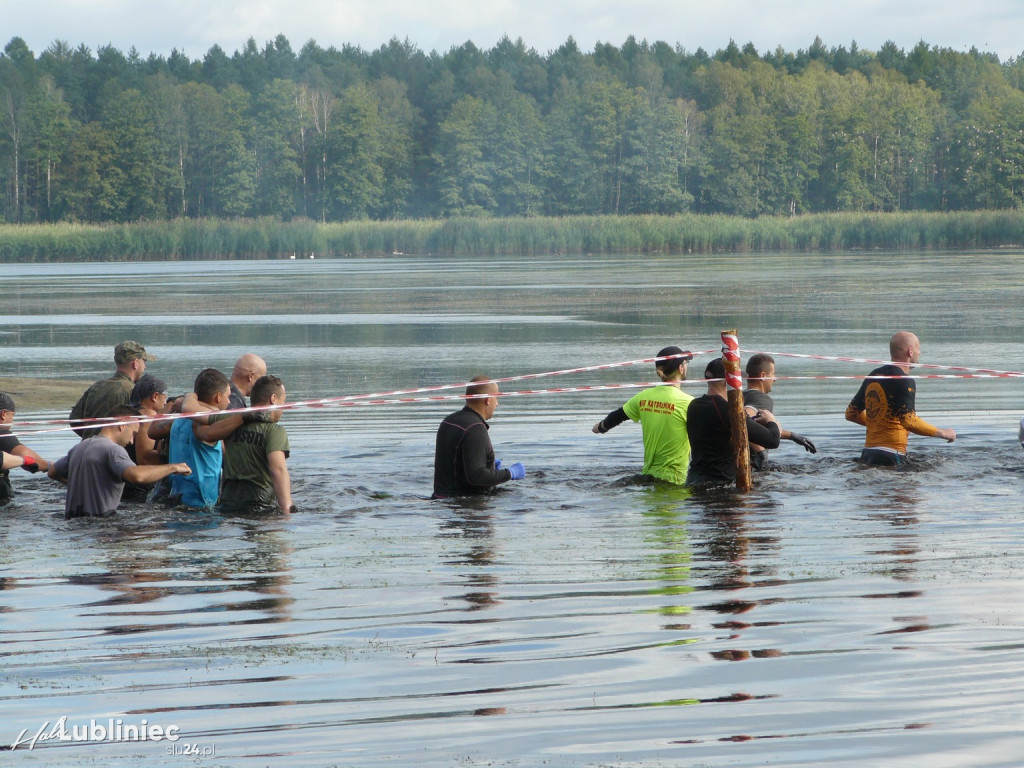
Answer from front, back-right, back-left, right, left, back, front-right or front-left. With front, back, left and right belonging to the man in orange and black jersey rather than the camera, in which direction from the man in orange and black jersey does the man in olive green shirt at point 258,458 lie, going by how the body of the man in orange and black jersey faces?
back

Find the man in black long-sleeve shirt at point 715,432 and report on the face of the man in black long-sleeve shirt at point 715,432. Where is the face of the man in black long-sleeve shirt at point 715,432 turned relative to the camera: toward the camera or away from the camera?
away from the camera

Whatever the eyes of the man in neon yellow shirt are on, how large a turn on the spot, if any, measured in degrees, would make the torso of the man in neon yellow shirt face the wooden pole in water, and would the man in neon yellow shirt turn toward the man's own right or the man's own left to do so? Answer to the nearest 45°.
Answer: approximately 90° to the man's own right
